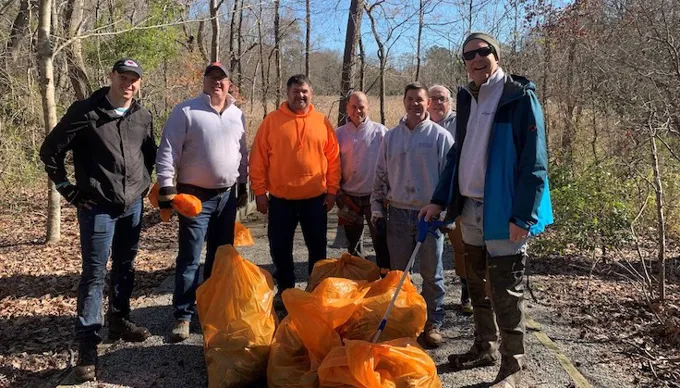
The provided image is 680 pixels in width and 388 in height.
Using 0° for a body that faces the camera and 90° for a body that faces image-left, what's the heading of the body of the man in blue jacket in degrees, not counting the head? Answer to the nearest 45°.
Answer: approximately 45°

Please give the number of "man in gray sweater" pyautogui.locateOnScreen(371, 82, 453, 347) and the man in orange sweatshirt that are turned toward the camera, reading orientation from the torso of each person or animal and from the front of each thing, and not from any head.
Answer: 2

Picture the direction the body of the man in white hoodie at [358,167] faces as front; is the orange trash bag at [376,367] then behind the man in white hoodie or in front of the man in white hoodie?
in front

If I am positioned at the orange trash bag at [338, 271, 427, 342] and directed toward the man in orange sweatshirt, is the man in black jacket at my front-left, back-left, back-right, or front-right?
front-left

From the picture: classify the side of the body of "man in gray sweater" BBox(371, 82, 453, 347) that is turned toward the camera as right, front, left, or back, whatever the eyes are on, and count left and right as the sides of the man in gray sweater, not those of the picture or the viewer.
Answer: front

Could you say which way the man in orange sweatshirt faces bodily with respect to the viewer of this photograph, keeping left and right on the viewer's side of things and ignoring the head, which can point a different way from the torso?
facing the viewer

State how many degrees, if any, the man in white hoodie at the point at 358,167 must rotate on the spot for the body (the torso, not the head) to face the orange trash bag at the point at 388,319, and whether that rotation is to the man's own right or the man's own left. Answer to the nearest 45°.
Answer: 0° — they already face it

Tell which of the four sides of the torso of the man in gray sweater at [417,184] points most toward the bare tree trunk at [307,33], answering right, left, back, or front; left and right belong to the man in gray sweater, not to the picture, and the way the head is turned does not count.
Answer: back

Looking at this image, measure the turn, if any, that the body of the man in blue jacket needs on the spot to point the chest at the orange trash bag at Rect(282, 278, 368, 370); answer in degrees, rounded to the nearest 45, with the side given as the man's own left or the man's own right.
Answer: approximately 45° to the man's own right

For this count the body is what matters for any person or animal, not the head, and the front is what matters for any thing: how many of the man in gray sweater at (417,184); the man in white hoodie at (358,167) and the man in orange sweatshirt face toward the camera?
3
